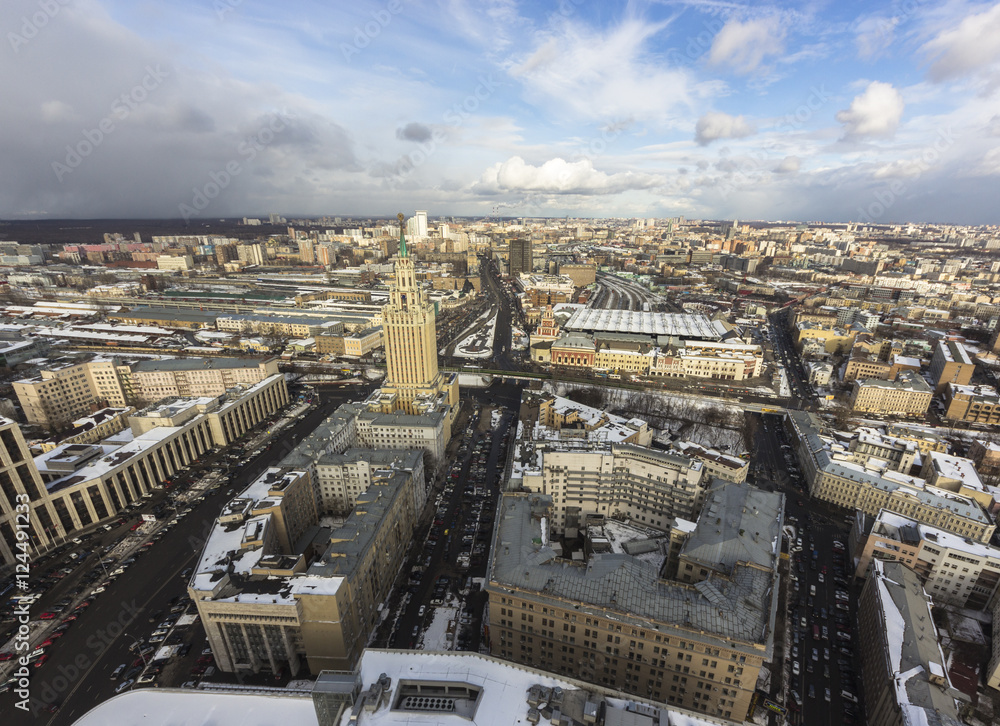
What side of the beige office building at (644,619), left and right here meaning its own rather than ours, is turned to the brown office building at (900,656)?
left

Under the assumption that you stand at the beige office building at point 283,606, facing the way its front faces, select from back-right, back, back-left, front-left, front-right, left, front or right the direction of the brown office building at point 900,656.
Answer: front-left

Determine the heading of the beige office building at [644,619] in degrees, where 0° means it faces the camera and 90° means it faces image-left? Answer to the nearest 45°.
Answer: approximately 0°

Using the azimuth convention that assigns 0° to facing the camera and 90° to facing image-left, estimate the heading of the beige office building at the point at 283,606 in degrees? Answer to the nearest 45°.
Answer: approximately 0°

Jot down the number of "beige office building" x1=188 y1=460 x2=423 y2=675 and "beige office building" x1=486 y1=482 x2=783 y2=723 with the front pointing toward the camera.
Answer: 2

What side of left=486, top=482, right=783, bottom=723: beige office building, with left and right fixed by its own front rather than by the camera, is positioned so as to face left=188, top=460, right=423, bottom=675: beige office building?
right
